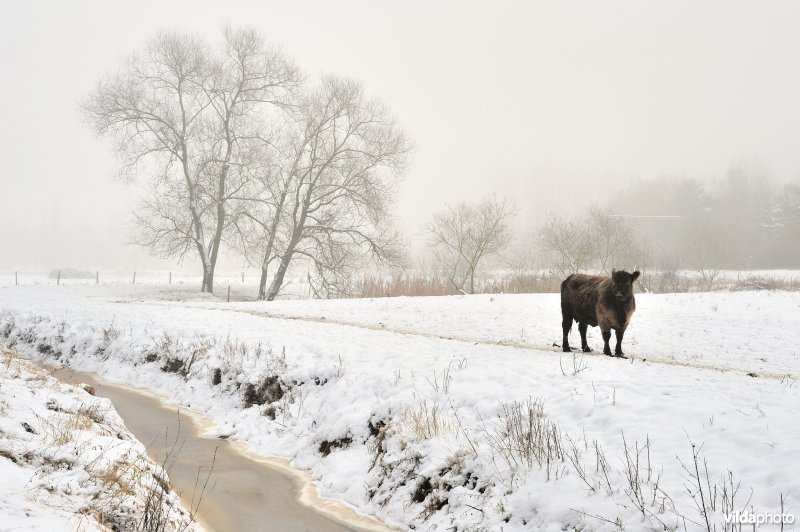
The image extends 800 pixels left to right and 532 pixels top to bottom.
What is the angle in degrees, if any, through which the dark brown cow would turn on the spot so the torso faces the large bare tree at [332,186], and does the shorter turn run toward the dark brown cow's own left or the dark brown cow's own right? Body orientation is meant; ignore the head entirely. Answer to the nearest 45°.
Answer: approximately 180°

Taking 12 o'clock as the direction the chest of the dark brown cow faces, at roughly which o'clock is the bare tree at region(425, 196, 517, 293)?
The bare tree is roughly at 7 o'clock from the dark brown cow.

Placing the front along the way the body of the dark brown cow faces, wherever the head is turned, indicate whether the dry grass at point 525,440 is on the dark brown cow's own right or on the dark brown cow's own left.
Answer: on the dark brown cow's own right

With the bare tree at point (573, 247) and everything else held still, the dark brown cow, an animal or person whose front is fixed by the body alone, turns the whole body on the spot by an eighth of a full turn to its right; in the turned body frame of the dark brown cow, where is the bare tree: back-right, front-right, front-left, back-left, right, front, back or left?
back

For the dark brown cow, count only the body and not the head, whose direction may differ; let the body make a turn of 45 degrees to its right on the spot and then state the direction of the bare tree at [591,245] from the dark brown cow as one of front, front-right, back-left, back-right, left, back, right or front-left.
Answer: back

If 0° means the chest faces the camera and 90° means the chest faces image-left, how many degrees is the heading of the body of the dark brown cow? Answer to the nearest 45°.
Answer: approximately 315°

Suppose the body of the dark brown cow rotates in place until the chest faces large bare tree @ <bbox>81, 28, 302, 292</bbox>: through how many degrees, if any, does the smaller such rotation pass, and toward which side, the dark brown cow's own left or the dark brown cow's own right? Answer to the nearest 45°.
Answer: approximately 180°
